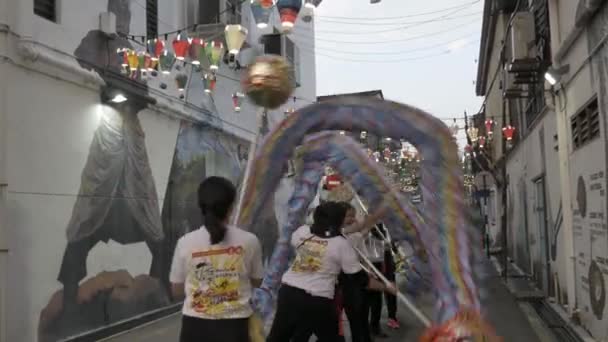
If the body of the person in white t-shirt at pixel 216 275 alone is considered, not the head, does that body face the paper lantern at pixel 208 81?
yes

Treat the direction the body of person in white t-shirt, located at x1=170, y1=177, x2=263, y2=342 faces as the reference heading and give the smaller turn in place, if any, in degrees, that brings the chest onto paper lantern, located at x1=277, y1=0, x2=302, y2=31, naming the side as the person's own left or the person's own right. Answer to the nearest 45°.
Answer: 0° — they already face it

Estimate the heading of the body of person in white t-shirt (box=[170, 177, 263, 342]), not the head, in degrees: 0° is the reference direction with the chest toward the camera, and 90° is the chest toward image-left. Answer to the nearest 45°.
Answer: approximately 180°

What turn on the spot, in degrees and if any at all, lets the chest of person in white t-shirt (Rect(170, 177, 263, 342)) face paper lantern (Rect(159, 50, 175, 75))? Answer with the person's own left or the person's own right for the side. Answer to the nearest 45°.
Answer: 0° — they already face it

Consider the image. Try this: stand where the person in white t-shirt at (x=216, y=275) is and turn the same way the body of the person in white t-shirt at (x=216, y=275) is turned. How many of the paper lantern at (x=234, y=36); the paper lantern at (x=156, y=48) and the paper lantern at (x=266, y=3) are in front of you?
3

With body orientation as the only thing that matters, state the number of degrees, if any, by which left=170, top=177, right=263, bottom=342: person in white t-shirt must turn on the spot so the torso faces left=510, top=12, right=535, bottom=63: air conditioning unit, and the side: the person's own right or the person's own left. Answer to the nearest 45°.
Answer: approximately 45° to the person's own right

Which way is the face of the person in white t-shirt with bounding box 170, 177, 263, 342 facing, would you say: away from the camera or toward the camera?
away from the camera

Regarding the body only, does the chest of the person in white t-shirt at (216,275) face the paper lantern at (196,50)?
yes

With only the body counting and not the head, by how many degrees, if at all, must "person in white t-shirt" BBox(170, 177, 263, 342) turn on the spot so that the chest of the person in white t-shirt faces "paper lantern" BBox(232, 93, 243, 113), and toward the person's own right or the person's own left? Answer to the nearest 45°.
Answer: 0° — they already face it
